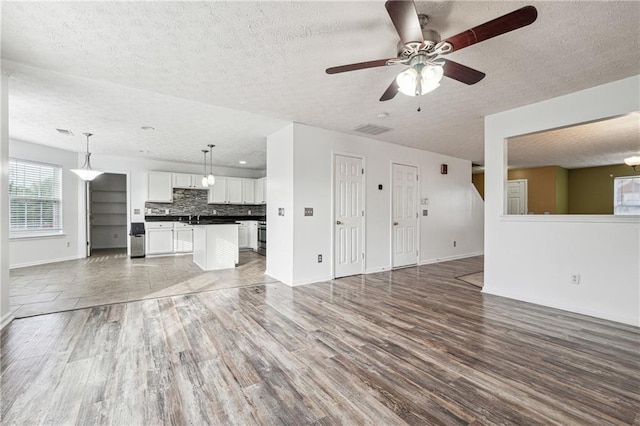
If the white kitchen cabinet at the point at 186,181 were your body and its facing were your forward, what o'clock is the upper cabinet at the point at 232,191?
The upper cabinet is roughly at 9 o'clock from the white kitchen cabinet.

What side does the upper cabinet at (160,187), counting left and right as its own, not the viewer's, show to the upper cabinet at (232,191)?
left

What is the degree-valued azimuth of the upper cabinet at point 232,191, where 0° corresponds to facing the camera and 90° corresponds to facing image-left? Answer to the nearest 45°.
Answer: approximately 0°

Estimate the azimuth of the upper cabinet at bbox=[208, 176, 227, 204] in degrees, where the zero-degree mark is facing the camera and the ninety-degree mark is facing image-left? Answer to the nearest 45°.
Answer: approximately 0°

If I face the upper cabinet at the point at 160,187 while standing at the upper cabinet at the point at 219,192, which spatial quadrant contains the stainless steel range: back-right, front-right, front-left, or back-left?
back-left

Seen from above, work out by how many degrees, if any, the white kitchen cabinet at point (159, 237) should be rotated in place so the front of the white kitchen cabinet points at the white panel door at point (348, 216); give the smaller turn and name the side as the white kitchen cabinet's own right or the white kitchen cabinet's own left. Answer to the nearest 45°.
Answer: approximately 45° to the white kitchen cabinet's own left
